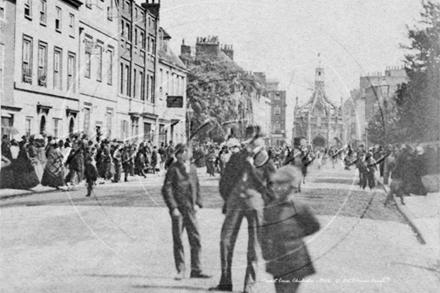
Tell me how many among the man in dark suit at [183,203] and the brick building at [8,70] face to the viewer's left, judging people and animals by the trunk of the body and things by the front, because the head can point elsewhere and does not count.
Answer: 0

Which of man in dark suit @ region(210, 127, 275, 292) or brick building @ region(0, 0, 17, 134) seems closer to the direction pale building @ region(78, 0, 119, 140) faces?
the man in dark suit

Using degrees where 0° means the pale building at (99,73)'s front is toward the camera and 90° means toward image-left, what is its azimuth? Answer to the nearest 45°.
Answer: approximately 315°
